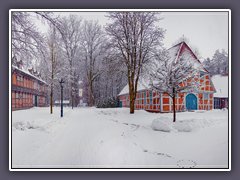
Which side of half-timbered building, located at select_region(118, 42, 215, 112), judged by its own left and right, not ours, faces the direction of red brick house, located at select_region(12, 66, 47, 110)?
right

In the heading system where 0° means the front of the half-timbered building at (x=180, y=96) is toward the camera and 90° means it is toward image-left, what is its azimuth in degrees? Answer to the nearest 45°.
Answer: approximately 0°

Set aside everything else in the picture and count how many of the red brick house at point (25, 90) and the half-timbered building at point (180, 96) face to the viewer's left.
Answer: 0

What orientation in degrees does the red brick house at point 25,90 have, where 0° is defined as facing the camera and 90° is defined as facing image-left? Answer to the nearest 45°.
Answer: approximately 315°
